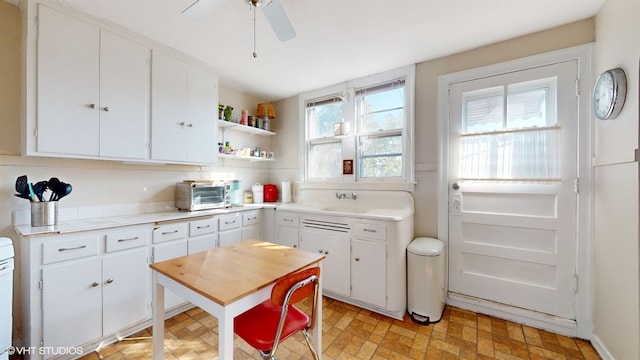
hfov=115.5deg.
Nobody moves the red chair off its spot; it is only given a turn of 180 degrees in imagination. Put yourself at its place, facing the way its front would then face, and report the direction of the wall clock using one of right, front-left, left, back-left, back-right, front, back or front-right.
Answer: front-left

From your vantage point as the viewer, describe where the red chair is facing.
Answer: facing away from the viewer and to the left of the viewer

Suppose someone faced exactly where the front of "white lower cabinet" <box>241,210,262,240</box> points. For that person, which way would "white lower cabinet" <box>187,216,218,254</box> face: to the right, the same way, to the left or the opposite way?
the same way

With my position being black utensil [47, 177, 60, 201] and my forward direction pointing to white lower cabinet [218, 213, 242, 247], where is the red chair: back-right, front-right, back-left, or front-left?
front-right

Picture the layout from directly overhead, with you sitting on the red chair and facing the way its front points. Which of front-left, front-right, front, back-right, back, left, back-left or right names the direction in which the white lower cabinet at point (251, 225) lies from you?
front-right

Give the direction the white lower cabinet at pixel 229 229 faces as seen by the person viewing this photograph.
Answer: facing the viewer and to the right of the viewer

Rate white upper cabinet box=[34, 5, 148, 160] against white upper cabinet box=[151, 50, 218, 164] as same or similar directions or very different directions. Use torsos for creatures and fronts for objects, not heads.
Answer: same or similar directions

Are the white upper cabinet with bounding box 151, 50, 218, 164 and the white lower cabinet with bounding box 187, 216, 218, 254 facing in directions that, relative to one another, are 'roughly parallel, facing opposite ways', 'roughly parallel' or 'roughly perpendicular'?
roughly parallel

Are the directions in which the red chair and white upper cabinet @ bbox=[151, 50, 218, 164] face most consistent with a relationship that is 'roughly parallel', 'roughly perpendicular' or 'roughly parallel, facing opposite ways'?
roughly parallel, facing opposite ways

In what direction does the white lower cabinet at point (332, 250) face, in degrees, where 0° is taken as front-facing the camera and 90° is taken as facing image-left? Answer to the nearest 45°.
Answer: approximately 45°

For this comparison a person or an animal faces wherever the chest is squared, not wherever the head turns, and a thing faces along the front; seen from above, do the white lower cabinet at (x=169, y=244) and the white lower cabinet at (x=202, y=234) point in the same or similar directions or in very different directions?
same or similar directions

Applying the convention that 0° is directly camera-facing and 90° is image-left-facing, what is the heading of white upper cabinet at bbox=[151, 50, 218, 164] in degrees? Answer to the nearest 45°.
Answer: approximately 315°

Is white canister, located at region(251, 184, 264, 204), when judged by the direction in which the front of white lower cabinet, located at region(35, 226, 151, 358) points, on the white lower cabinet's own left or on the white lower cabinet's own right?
on the white lower cabinet's own left

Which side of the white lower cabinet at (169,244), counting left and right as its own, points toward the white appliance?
right
